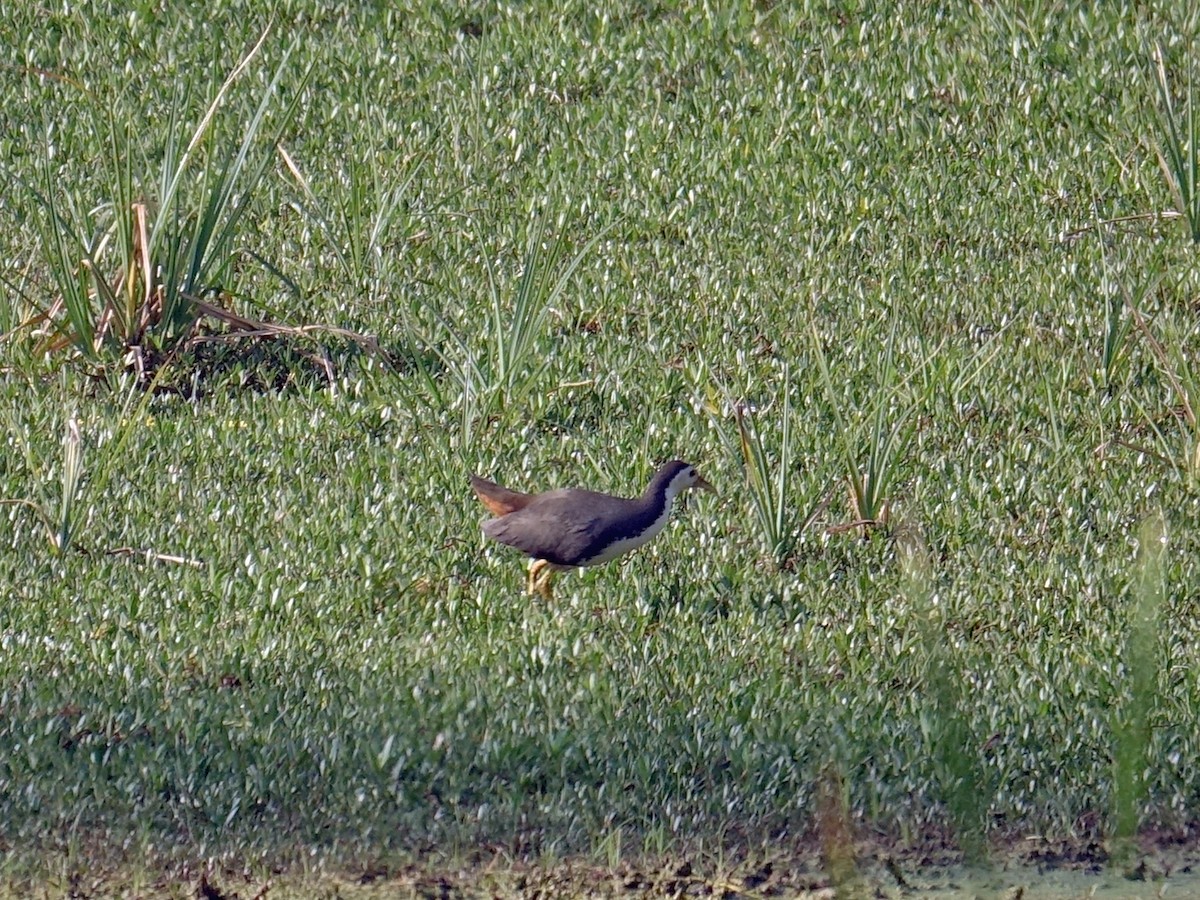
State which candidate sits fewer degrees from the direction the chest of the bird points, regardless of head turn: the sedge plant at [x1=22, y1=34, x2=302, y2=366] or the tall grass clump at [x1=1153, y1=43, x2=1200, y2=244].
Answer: the tall grass clump

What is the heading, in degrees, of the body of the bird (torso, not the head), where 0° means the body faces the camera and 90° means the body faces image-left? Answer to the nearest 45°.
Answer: approximately 270°

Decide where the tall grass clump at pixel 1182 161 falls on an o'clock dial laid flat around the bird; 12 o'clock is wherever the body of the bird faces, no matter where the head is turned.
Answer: The tall grass clump is roughly at 10 o'clock from the bird.

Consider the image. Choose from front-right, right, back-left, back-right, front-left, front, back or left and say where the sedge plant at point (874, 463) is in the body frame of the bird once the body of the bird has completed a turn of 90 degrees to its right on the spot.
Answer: back-left

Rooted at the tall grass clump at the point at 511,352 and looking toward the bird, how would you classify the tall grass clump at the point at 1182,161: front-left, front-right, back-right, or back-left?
back-left

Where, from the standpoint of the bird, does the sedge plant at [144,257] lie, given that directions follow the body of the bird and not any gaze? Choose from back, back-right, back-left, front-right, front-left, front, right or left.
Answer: back-left

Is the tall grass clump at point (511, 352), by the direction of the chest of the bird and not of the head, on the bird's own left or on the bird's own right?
on the bird's own left

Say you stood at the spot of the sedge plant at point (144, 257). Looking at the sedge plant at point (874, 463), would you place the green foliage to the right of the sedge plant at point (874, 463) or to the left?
right
